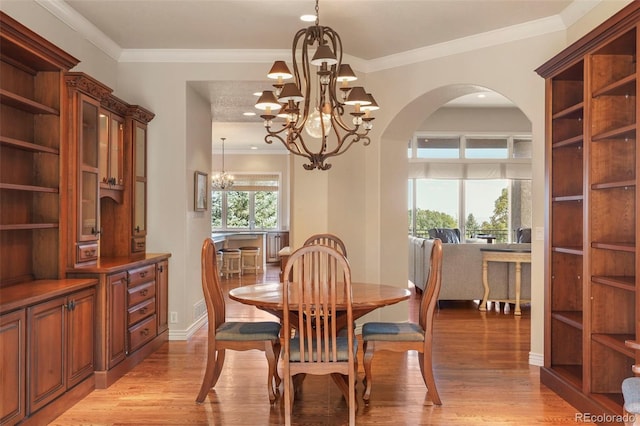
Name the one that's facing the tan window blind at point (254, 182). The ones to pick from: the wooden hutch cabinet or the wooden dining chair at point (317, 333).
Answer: the wooden dining chair

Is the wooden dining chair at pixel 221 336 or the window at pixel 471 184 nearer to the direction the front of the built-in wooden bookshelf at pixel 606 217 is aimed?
the wooden dining chair

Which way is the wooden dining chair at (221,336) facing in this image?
to the viewer's right

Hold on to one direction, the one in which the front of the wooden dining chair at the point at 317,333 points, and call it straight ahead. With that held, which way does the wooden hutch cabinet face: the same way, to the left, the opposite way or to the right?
to the right

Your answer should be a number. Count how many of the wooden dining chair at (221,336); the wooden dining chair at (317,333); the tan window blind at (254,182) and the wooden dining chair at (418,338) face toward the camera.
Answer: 1

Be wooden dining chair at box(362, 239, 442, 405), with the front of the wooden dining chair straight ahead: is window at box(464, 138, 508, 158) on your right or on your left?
on your right

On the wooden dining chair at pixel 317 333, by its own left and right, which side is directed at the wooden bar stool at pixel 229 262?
front

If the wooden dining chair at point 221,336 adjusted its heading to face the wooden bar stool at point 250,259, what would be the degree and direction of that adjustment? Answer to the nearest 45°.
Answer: approximately 90° to its left

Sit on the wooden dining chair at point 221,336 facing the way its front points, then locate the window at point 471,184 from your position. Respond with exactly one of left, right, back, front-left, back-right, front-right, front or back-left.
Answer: front-left

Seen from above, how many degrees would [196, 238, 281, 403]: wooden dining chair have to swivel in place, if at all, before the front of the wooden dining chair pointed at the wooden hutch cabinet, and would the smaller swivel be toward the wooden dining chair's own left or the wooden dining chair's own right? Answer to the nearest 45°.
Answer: approximately 180°

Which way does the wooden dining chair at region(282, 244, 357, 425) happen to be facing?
away from the camera

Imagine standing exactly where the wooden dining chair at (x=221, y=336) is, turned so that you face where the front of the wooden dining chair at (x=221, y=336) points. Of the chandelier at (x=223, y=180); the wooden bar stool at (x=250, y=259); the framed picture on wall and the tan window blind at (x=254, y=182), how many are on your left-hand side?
4

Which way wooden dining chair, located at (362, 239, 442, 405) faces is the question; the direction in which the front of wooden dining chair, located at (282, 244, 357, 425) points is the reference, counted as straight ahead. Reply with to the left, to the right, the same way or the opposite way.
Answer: to the left

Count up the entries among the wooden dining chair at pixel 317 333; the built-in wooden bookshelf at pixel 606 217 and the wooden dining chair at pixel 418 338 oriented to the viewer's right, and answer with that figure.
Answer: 0

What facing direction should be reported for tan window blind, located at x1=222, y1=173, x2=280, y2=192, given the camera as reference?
facing the viewer

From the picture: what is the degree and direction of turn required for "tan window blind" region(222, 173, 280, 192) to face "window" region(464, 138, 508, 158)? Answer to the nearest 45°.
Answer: approximately 45° to its left

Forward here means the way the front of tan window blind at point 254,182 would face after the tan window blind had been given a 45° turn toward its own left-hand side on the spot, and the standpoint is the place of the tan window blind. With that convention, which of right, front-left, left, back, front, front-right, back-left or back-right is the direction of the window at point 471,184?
front

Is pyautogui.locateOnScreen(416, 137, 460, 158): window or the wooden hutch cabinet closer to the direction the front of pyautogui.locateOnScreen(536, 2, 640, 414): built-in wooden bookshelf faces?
the wooden hutch cabinet

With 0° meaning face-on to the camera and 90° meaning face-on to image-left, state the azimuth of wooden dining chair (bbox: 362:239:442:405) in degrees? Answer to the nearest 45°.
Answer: approximately 90°
